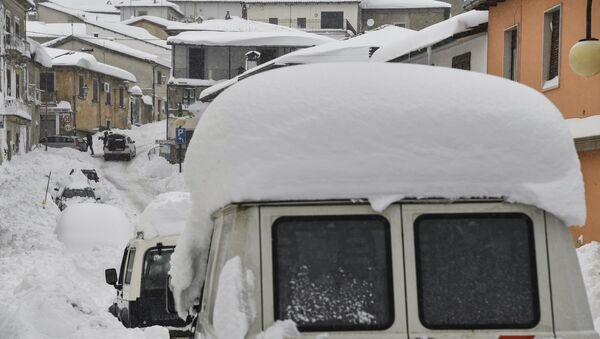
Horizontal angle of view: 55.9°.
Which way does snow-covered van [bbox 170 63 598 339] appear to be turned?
away from the camera

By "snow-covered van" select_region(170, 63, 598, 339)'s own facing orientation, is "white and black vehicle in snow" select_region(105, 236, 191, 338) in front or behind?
in front

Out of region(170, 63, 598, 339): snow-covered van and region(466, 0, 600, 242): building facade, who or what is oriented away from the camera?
the snow-covered van

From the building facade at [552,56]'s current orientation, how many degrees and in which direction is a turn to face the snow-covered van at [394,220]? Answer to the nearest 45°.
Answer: approximately 45° to its left

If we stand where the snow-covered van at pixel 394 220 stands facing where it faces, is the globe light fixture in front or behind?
in front

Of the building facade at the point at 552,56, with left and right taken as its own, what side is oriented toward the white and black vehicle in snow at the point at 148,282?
front

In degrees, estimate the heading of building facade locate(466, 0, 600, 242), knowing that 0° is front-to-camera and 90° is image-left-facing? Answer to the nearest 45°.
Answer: approximately 45°

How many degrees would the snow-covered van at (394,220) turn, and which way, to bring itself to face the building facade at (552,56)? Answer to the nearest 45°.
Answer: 0° — it already faces it

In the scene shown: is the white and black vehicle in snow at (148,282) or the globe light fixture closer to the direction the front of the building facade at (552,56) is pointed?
the white and black vehicle in snow

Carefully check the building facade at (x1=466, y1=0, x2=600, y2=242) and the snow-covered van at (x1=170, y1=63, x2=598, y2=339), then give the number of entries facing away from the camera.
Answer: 1
